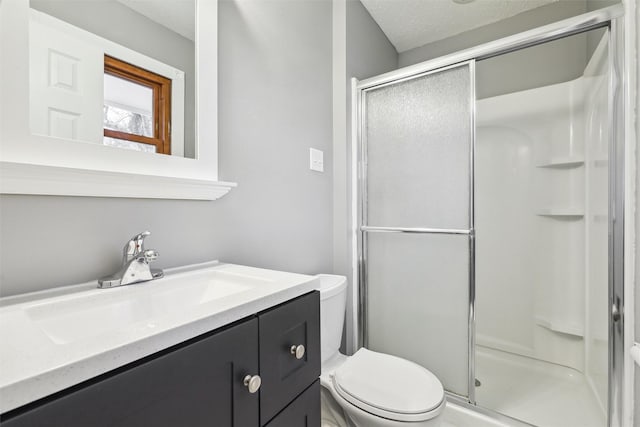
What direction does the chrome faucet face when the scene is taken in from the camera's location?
facing the viewer and to the right of the viewer

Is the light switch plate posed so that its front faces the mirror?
no

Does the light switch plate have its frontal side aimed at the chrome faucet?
no

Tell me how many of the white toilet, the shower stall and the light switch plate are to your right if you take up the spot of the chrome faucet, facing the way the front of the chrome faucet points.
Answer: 0

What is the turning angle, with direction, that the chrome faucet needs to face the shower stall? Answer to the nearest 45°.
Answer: approximately 45° to its left

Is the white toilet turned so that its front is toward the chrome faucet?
no

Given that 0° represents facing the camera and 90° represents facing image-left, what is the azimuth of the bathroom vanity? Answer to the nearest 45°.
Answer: approximately 315°

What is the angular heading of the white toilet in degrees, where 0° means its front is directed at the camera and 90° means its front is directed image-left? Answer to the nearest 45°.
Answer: approximately 315°

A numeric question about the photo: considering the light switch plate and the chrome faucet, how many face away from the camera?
0

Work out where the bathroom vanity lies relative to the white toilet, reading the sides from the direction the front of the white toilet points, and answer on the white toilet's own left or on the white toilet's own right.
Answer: on the white toilet's own right

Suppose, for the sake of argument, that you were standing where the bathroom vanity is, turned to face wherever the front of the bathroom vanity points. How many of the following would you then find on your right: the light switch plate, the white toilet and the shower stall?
0

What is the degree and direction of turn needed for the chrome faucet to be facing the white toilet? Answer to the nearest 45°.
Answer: approximately 45° to its left

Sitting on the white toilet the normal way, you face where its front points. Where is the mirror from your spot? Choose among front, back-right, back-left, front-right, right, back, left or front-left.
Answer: right

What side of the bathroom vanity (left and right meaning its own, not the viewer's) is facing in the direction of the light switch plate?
left
